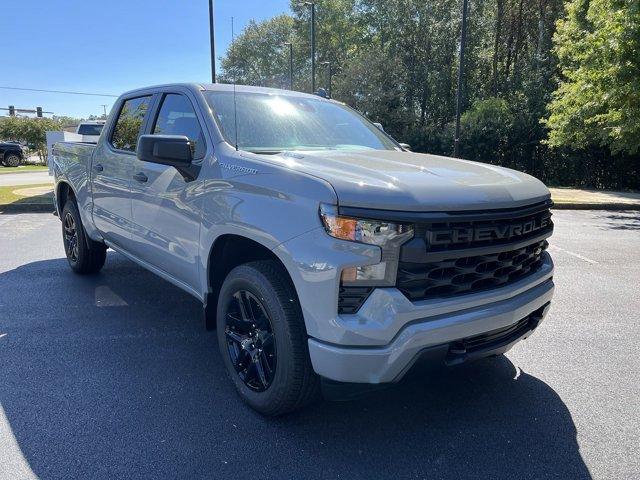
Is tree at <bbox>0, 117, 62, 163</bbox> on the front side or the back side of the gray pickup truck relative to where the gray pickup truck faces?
on the back side

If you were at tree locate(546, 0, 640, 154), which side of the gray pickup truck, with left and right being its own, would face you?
left

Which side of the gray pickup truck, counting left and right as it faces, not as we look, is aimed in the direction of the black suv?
back

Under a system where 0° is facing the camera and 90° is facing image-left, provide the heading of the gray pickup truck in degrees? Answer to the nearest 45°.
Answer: approximately 315°
